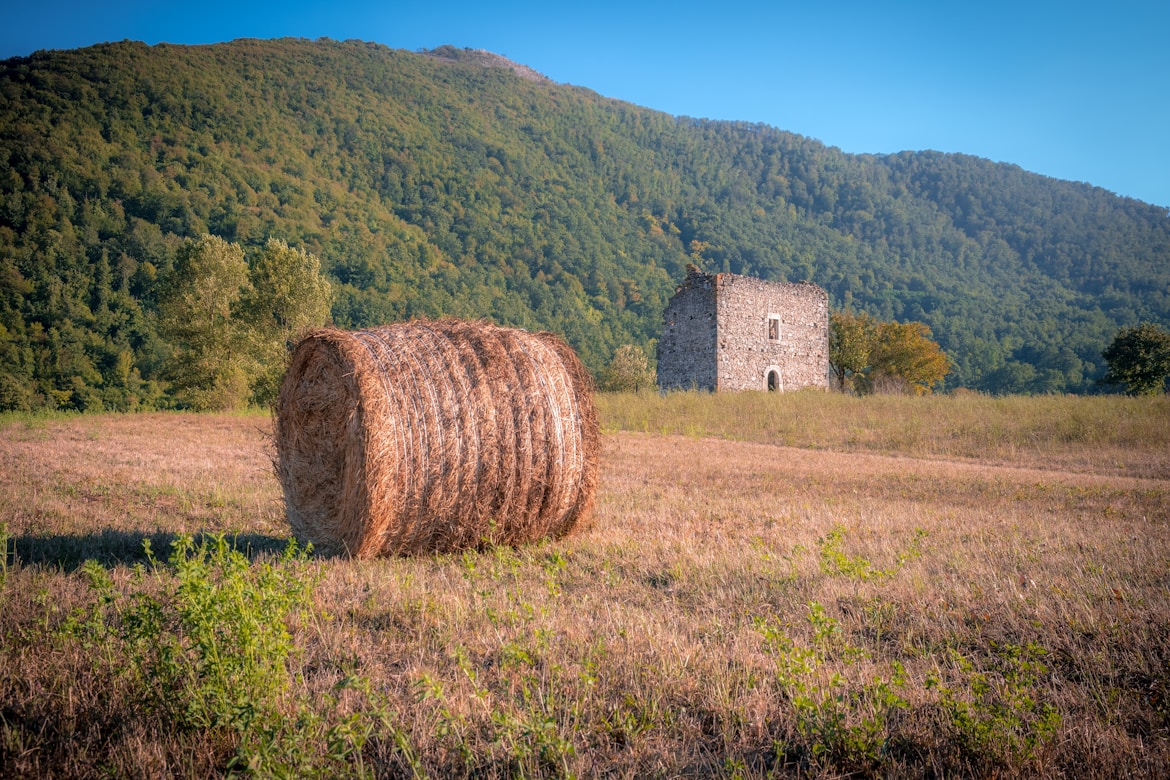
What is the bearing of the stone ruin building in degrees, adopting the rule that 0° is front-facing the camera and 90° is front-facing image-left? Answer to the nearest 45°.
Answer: approximately 315°

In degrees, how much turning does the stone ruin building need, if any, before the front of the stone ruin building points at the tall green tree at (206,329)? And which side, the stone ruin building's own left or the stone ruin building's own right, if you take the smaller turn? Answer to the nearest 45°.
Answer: approximately 135° to the stone ruin building's own right

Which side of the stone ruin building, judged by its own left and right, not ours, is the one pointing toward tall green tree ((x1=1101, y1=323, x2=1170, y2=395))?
left

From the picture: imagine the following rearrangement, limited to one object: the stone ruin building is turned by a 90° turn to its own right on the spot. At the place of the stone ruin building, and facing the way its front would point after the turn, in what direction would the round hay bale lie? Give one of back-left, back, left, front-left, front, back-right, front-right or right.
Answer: front-left

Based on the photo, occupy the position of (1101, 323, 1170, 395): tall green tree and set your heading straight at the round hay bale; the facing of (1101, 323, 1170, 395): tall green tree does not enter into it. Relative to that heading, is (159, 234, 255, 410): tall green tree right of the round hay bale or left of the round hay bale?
right

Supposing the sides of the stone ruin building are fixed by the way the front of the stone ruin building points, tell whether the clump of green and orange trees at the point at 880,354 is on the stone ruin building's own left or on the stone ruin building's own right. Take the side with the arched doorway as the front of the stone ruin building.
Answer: on the stone ruin building's own left

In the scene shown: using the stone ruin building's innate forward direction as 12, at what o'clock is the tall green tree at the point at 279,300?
The tall green tree is roughly at 4 o'clock from the stone ruin building.
